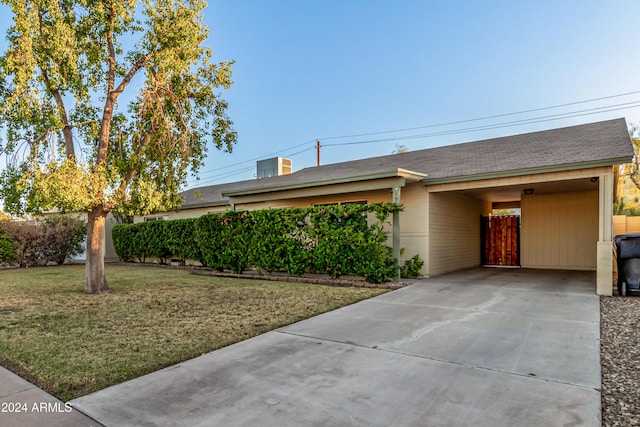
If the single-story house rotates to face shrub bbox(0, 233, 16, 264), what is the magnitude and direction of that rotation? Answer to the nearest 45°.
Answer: approximately 45° to its right

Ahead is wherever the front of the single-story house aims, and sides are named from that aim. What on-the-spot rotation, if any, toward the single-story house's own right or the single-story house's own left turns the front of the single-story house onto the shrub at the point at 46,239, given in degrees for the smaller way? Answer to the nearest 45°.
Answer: approximately 45° to the single-story house's own right

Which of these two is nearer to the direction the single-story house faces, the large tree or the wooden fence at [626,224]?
the large tree

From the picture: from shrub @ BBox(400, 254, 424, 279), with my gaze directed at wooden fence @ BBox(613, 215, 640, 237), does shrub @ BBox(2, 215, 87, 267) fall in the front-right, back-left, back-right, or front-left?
back-left

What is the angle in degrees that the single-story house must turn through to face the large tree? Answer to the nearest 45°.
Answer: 0° — it already faces it

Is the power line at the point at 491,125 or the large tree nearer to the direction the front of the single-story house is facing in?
the large tree

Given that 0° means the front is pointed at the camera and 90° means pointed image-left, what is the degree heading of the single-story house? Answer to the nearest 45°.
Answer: approximately 45°
